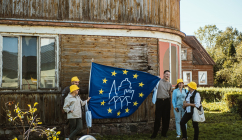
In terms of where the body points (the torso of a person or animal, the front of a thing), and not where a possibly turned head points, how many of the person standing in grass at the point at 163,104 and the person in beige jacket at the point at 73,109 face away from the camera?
0

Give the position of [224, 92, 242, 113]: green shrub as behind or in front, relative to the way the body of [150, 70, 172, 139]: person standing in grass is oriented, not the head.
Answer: behind

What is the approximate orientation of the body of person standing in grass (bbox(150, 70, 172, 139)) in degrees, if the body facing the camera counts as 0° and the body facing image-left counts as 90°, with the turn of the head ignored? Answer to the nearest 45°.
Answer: approximately 0°

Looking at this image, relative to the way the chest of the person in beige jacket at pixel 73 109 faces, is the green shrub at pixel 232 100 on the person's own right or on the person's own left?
on the person's own left

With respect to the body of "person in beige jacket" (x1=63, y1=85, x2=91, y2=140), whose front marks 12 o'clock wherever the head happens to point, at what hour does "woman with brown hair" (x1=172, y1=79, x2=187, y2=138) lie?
The woman with brown hair is roughly at 10 o'clock from the person in beige jacket.

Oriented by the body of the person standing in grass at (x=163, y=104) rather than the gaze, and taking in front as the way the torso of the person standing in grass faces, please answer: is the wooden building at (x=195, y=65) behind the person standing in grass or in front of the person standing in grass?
behind

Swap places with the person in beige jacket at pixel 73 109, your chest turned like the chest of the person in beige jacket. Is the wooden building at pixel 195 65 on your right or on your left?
on your left

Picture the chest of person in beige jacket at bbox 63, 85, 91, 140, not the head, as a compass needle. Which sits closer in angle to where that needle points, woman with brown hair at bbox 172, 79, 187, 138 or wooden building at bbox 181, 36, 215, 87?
the woman with brown hair

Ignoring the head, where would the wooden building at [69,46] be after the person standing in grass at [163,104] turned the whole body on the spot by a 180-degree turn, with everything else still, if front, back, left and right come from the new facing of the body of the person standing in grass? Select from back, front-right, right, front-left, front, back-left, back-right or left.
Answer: left

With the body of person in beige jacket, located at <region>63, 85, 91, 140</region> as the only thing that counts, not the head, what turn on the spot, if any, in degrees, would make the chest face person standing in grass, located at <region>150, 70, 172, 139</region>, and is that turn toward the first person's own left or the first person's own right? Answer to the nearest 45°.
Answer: approximately 45° to the first person's own left

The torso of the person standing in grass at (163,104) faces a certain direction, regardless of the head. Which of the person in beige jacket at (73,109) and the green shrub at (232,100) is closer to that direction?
the person in beige jacket

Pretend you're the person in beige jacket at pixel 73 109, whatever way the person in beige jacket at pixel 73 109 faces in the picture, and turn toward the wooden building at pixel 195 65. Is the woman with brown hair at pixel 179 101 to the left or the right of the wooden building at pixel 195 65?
right
